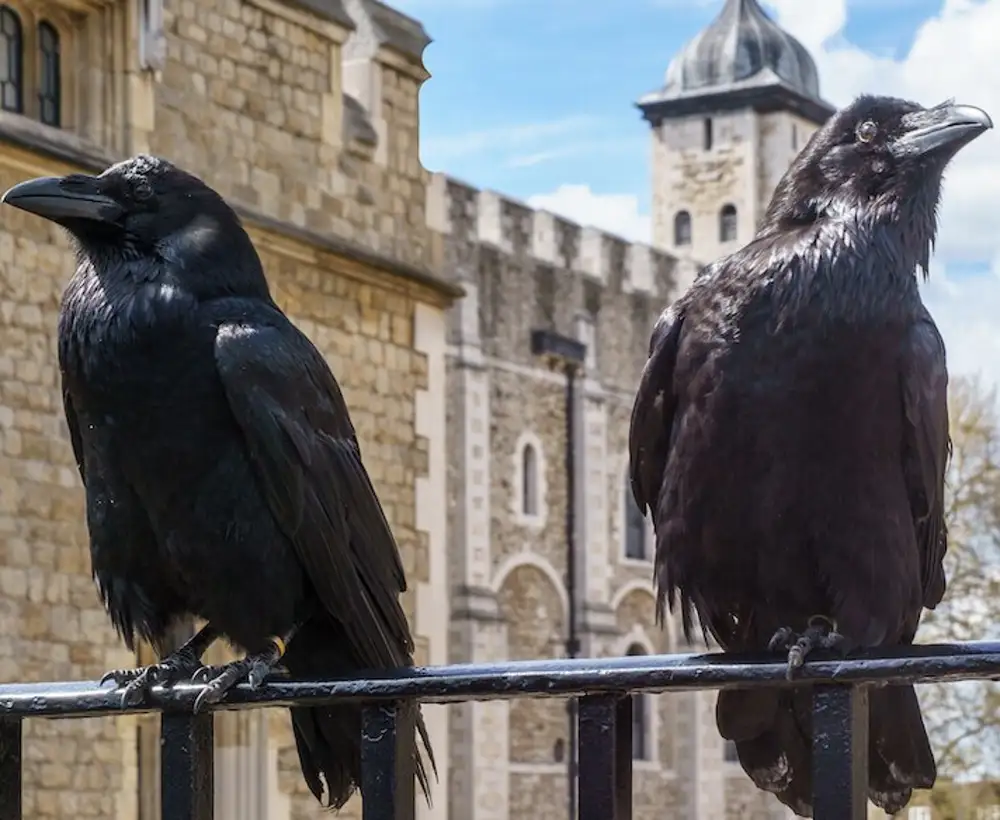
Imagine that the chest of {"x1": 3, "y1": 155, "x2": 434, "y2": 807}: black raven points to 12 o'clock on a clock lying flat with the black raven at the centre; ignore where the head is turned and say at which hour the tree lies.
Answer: The tree is roughly at 5 o'clock from the black raven.

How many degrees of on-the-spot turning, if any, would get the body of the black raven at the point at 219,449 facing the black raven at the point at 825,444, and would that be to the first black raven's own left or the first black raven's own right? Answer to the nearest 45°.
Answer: approximately 135° to the first black raven's own left

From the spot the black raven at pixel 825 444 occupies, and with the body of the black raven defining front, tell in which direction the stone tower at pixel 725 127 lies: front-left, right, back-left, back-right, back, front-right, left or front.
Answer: back

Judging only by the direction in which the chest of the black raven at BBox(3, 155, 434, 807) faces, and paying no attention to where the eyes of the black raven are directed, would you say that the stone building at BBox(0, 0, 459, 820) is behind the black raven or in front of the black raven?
behind

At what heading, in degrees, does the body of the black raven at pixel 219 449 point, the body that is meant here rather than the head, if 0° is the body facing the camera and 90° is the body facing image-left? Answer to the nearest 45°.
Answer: approximately 45°

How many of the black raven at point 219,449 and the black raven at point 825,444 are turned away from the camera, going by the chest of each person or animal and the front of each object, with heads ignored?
0

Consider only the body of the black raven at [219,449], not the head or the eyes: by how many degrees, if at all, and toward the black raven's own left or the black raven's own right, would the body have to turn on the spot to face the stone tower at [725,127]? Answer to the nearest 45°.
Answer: approximately 135° to the black raven's own right

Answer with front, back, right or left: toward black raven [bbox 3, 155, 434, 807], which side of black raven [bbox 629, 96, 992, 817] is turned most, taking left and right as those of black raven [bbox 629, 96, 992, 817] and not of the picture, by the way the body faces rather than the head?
right

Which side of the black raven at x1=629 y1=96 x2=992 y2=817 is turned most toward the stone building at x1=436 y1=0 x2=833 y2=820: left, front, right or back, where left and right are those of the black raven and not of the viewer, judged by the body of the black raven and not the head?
back
